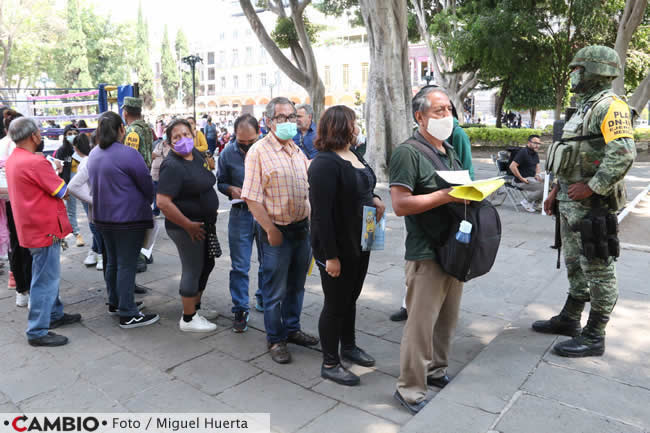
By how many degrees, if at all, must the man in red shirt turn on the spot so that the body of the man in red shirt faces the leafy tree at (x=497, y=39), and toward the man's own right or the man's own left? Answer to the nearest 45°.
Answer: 0° — they already face it

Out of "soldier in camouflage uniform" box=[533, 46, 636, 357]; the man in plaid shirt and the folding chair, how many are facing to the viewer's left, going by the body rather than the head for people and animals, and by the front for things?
1

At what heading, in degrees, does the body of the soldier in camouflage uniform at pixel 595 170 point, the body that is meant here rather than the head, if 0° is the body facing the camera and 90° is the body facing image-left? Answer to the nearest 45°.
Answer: approximately 90°

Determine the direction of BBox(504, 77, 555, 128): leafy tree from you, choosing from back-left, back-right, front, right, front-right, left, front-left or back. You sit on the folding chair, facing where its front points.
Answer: back-left

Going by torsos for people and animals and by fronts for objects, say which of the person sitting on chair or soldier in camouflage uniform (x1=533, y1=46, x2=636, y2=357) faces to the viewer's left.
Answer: the soldier in camouflage uniform

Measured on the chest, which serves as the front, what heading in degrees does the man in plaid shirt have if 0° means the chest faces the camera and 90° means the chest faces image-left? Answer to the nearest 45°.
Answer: approximately 315°

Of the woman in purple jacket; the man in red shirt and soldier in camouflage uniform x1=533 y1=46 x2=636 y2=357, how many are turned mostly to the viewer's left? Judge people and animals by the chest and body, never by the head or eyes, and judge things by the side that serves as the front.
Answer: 1

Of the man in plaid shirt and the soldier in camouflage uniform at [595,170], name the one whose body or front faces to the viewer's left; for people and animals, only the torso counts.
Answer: the soldier in camouflage uniform

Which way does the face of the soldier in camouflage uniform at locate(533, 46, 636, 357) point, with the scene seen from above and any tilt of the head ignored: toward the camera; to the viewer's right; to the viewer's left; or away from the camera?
to the viewer's left

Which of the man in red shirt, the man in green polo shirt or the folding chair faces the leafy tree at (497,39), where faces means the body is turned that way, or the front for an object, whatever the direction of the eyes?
the man in red shirt

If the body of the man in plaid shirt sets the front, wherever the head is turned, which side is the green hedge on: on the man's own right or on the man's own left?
on the man's own left

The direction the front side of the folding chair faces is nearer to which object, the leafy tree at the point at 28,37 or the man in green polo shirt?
the man in green polo shirt

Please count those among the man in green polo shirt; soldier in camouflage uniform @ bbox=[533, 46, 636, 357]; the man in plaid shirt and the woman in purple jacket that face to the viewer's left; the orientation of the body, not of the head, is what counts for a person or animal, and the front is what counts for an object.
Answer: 1
